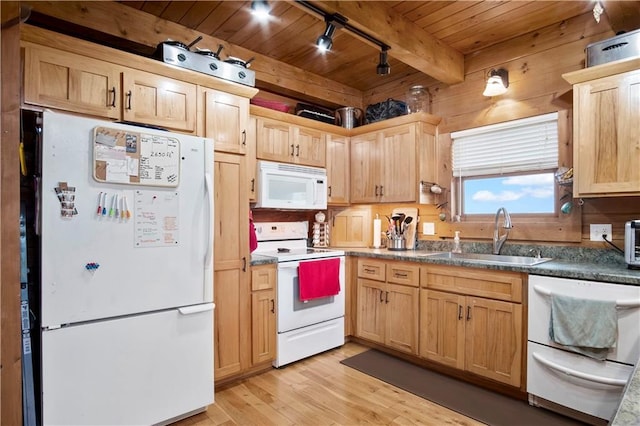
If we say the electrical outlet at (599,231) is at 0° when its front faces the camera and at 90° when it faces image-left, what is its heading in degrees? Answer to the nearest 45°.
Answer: approximately 0°

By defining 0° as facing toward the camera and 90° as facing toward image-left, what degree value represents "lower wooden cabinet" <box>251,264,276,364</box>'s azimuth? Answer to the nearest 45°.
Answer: approximately 315°

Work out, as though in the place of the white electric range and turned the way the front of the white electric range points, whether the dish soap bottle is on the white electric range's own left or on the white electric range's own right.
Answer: on the white electric range's own left

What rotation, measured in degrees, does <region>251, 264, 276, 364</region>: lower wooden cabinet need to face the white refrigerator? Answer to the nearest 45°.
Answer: approximately 90° to its right

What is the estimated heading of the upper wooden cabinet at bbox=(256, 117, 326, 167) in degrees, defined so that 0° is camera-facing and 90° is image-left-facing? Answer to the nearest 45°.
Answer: approximately 315°

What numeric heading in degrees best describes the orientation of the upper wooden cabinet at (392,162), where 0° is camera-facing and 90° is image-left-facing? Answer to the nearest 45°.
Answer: approximately 45°

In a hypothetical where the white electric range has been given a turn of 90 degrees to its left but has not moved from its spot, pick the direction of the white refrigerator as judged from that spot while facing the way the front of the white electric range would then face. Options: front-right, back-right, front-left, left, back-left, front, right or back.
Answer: back

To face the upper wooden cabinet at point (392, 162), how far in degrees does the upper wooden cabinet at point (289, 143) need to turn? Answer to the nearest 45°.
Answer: approximately 45° to its left
